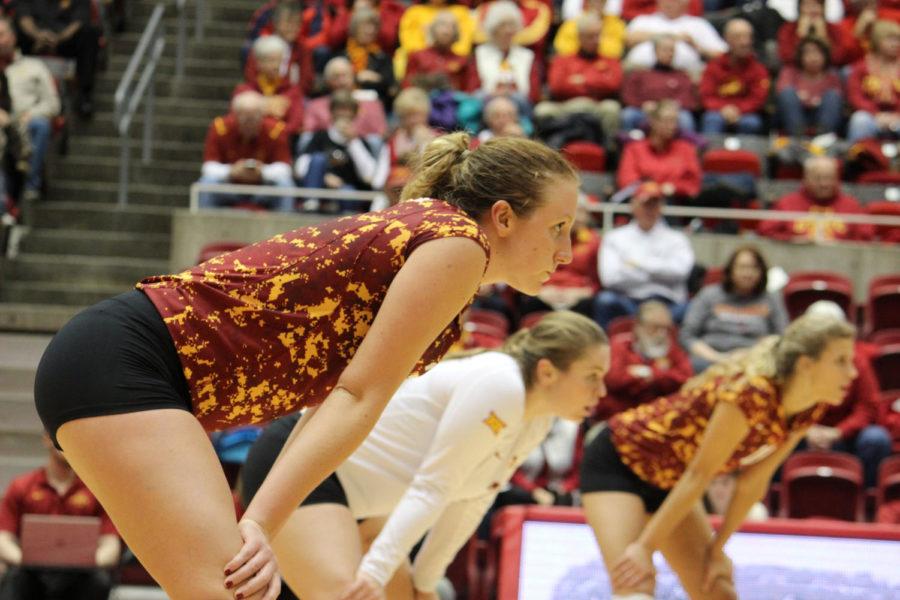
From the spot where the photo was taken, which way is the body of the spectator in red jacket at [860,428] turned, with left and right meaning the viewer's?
facing the viewer

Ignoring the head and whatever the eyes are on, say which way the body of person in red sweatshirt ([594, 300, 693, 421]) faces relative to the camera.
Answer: toward the camera

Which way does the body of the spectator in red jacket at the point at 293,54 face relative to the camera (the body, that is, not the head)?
toward the camera

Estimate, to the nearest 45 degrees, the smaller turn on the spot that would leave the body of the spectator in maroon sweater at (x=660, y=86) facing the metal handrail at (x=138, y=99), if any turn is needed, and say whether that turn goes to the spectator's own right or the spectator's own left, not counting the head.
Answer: approximately 90° to the spectator's own right

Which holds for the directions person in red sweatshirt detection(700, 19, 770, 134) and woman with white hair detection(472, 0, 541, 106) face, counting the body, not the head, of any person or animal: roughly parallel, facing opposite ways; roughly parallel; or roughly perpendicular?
roughly parallel

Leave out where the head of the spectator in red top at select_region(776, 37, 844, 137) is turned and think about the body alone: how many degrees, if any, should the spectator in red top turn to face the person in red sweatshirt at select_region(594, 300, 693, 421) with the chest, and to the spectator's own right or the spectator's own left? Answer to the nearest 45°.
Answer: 0° — they already face them

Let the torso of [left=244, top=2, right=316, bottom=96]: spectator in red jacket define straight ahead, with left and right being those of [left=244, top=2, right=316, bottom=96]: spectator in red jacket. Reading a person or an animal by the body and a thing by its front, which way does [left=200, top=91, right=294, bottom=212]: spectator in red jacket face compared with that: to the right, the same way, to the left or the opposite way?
the same way

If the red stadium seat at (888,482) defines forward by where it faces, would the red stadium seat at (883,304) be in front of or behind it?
behind

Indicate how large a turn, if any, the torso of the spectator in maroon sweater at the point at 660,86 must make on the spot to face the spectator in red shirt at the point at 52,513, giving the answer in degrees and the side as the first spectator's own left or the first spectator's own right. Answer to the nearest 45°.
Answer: approximately 45° to the first spectator's own right

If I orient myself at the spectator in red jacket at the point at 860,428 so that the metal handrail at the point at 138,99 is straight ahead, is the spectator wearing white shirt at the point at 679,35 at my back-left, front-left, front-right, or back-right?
front-right

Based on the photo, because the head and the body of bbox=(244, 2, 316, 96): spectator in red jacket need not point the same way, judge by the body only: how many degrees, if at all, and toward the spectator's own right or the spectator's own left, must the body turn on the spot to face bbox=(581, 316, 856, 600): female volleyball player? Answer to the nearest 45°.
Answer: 0° — they already face them

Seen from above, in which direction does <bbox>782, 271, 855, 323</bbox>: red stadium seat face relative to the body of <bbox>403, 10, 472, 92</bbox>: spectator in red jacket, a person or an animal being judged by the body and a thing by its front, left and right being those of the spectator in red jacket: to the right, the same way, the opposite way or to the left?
the same way

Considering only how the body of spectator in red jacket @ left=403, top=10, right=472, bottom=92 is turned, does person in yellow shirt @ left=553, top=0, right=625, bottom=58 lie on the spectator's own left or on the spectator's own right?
on the spectator's own left

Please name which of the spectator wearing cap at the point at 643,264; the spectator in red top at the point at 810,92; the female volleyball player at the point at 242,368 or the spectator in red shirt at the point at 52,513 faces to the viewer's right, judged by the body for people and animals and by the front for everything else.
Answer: the female volleyball player

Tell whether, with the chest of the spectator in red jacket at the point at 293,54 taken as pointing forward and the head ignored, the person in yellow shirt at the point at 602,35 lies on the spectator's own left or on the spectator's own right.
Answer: on the spectator's own left

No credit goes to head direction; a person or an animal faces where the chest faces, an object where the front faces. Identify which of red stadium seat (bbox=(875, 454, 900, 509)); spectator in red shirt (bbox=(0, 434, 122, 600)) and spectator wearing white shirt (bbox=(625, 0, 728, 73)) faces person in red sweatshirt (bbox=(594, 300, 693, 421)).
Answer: the spectator wearing white shirt

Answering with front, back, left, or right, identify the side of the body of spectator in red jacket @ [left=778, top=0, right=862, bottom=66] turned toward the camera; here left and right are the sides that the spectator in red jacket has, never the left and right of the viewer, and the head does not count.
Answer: front

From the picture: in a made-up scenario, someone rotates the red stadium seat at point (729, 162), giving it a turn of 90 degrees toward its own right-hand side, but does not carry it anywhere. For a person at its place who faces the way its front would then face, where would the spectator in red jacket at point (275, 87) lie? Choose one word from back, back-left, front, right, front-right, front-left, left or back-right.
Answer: front

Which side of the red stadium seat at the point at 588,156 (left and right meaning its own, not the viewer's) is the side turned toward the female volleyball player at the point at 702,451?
front
